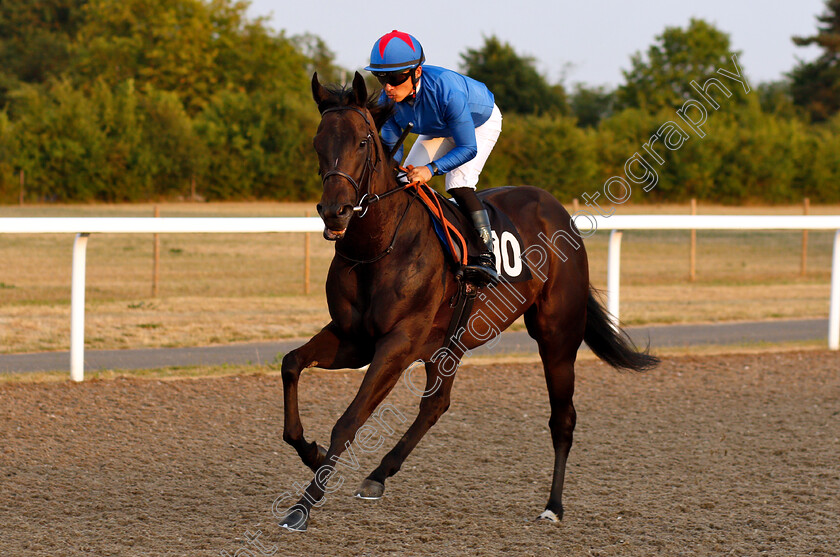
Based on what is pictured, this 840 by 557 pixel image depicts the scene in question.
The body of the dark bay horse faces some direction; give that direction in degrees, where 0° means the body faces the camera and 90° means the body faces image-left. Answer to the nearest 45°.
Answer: approximately 45°

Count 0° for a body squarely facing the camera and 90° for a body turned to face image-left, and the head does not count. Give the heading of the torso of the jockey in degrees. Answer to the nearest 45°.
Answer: approximately 45°

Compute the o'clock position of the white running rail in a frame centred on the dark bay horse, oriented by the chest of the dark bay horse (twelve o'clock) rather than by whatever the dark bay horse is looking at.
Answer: The white running rail is roughly at 4 o'clock from the dark bay horse.
